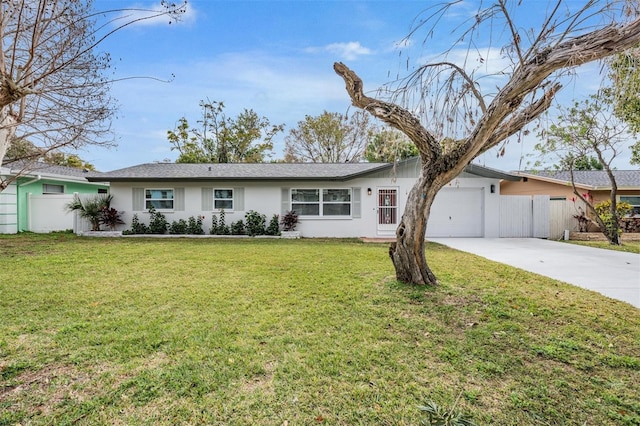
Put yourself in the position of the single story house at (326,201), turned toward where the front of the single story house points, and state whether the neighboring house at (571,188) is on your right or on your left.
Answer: on your left

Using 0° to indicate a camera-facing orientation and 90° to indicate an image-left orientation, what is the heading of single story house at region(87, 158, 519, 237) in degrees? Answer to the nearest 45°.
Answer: approximately 0°

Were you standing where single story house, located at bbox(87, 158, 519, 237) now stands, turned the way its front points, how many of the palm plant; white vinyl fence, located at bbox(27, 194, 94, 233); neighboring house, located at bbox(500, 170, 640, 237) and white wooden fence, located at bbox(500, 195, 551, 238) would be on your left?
2

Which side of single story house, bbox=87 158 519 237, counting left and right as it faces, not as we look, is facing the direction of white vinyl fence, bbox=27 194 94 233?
right

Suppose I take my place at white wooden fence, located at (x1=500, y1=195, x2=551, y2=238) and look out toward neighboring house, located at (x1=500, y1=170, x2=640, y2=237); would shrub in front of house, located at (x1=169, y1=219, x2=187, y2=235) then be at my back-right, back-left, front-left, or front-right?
back-left

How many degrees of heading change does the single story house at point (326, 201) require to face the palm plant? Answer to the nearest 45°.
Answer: approximately 90° to its right

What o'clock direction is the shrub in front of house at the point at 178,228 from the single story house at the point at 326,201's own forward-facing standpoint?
The shrub in front of house is roughly at 3 o'clock from the single story house.

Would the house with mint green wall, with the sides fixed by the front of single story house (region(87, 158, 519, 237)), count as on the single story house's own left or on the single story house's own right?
on the single story house's own right

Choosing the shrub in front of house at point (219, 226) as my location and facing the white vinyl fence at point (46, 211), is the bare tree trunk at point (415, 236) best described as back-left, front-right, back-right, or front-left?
back-left

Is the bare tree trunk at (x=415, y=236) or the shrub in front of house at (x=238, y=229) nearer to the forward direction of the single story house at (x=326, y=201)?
the bare tree trunk

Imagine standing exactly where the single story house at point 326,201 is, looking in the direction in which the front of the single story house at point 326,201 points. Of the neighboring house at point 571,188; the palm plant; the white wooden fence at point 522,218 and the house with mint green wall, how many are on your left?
2

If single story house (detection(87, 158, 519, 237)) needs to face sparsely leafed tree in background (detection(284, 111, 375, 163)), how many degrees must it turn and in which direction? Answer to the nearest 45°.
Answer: approximately 180°

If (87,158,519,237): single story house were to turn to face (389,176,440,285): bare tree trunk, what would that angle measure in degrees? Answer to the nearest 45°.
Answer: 0° — it already faces it
